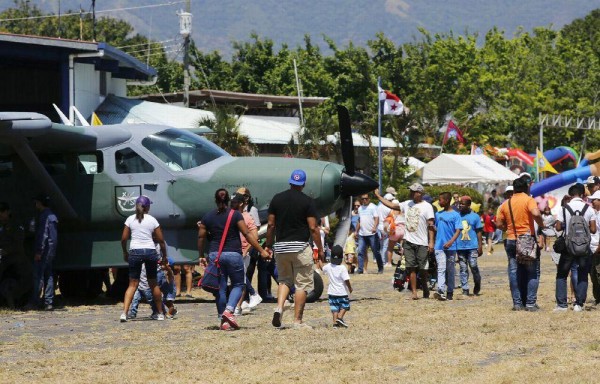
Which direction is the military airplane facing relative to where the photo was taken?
to the viewer's right

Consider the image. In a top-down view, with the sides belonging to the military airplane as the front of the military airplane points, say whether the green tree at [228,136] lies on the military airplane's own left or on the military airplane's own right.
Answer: on the military airplane's own left

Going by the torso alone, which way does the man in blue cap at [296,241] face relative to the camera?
away from the camera

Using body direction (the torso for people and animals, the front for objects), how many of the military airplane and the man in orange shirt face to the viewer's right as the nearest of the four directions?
1

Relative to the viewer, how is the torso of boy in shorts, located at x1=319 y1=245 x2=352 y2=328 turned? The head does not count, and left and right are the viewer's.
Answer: facing away from the viewer

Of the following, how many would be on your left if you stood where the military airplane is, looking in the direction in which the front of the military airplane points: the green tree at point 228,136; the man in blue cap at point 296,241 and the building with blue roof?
2
